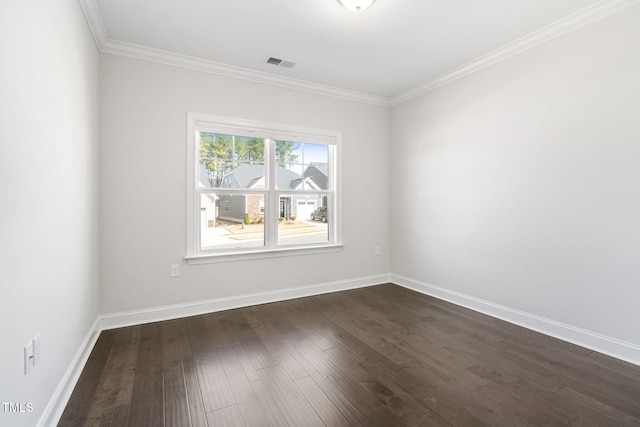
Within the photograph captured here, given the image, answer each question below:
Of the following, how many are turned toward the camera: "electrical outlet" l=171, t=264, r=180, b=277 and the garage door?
2

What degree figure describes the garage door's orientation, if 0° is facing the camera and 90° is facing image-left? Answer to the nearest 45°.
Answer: approximately 0°

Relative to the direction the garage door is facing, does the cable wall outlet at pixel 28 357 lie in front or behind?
in front

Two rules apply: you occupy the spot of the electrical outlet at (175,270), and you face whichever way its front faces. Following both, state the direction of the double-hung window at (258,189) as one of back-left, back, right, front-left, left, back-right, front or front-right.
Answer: left

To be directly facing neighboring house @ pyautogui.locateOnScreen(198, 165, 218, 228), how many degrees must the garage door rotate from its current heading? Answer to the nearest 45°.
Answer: approximately 45° to its right
